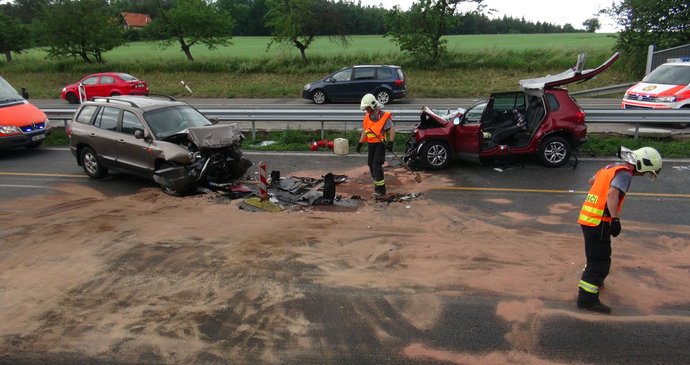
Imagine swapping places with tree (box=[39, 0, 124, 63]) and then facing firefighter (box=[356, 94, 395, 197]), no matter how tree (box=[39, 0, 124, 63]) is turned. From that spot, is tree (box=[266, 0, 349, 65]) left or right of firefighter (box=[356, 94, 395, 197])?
left

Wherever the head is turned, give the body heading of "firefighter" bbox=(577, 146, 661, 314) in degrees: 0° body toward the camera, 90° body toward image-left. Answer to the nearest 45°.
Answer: approximately 270°

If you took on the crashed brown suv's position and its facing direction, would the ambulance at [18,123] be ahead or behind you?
behind

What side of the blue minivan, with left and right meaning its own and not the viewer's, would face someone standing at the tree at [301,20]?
right

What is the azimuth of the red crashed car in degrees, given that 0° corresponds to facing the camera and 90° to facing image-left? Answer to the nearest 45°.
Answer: approximately 90°

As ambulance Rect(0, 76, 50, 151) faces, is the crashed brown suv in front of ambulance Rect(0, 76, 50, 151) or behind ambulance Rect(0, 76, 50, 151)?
in front

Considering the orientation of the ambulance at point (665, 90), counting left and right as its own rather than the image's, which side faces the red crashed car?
front

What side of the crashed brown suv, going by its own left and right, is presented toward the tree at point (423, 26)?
left

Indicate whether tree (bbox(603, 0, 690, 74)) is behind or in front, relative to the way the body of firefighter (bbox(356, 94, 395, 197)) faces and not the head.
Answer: behind

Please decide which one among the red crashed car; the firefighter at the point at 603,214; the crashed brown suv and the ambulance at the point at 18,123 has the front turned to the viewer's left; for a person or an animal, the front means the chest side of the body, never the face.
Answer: the red crashed car

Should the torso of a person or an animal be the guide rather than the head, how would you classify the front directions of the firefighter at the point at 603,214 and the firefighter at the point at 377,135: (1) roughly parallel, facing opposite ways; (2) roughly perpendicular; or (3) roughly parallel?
roughly perpendicular

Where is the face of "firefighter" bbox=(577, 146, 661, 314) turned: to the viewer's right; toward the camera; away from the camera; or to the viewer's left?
to the viewer's right

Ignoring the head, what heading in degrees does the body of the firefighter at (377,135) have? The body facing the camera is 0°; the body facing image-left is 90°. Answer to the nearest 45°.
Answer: approximately 45°

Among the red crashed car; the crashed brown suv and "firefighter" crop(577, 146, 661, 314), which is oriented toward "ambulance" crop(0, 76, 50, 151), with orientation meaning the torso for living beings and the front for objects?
the red crashed car

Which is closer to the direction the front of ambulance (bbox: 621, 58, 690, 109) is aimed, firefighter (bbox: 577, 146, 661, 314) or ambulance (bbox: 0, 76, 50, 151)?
the ambulance

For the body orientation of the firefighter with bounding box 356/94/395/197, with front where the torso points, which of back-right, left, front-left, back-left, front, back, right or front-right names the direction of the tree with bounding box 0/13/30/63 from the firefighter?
right

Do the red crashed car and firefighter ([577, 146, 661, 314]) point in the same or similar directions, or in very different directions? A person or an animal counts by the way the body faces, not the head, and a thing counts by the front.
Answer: very different directions

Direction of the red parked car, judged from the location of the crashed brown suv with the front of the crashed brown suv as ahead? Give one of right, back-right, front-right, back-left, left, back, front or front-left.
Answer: back-left
